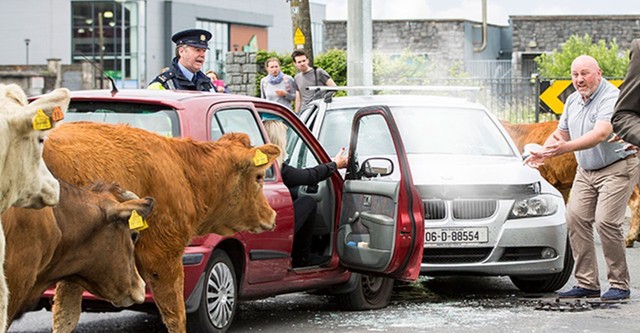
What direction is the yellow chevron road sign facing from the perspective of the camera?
toward the camera

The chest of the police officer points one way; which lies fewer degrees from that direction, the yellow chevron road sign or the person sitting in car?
the person sitting in car

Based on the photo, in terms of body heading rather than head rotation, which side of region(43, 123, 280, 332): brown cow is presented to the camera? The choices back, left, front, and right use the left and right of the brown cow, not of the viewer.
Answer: right

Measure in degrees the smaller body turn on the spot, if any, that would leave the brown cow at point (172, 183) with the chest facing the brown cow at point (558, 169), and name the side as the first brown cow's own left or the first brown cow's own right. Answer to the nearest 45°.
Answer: approximately 45° to the first brown cow's own left

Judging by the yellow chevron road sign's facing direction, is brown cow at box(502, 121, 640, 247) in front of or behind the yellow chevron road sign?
in front

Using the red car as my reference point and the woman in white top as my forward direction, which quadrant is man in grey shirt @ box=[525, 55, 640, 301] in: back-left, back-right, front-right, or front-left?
front-right

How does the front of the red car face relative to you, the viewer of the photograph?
facing away from the viewer and to the right of the viewer

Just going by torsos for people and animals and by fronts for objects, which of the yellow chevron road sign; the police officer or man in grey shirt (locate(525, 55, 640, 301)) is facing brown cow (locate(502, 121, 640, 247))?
the yellow chevron road sign

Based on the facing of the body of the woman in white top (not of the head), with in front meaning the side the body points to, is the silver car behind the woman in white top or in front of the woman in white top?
in front

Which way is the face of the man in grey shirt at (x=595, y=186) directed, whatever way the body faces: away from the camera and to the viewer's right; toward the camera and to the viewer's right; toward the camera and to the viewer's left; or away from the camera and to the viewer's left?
toward the camera and to the viewer's left

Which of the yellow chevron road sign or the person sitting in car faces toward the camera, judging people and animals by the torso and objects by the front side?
the yellow chevron road sign

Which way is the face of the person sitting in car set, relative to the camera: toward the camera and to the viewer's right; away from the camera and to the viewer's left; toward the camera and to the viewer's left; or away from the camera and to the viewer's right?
away from the camera and to the viewer's right
